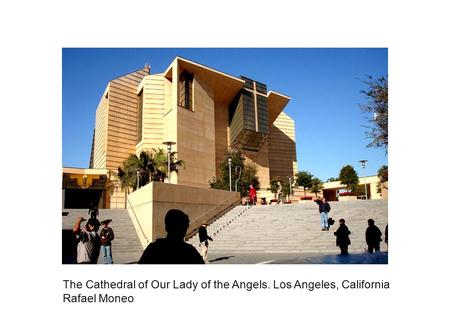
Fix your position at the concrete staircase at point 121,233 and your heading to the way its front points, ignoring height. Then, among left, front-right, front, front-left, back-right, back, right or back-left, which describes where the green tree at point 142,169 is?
back

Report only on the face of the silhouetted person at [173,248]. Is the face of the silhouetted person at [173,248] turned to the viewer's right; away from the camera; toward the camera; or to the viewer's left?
away from the camera

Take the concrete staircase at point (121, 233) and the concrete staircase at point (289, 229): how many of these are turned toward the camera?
2

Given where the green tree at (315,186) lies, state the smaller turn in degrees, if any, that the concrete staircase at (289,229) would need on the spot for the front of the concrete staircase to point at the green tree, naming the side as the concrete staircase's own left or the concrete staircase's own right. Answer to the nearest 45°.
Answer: approximately 180°

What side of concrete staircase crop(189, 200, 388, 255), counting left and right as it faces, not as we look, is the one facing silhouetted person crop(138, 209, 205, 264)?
front

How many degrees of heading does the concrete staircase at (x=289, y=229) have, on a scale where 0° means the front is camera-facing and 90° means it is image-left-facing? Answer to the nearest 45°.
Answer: approximately 0°

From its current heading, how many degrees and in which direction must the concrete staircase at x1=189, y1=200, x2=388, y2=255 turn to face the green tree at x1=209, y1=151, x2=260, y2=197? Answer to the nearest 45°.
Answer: approximately 180°

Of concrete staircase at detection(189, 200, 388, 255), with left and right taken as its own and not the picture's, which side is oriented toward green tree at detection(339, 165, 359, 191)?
back

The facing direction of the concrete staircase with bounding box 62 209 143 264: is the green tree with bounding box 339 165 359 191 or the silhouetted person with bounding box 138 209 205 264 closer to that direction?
the silhouetted person
